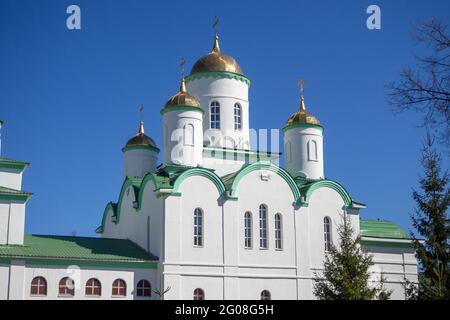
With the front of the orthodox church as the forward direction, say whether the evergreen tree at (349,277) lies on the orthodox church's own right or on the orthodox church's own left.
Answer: on the orthodox church's own left
